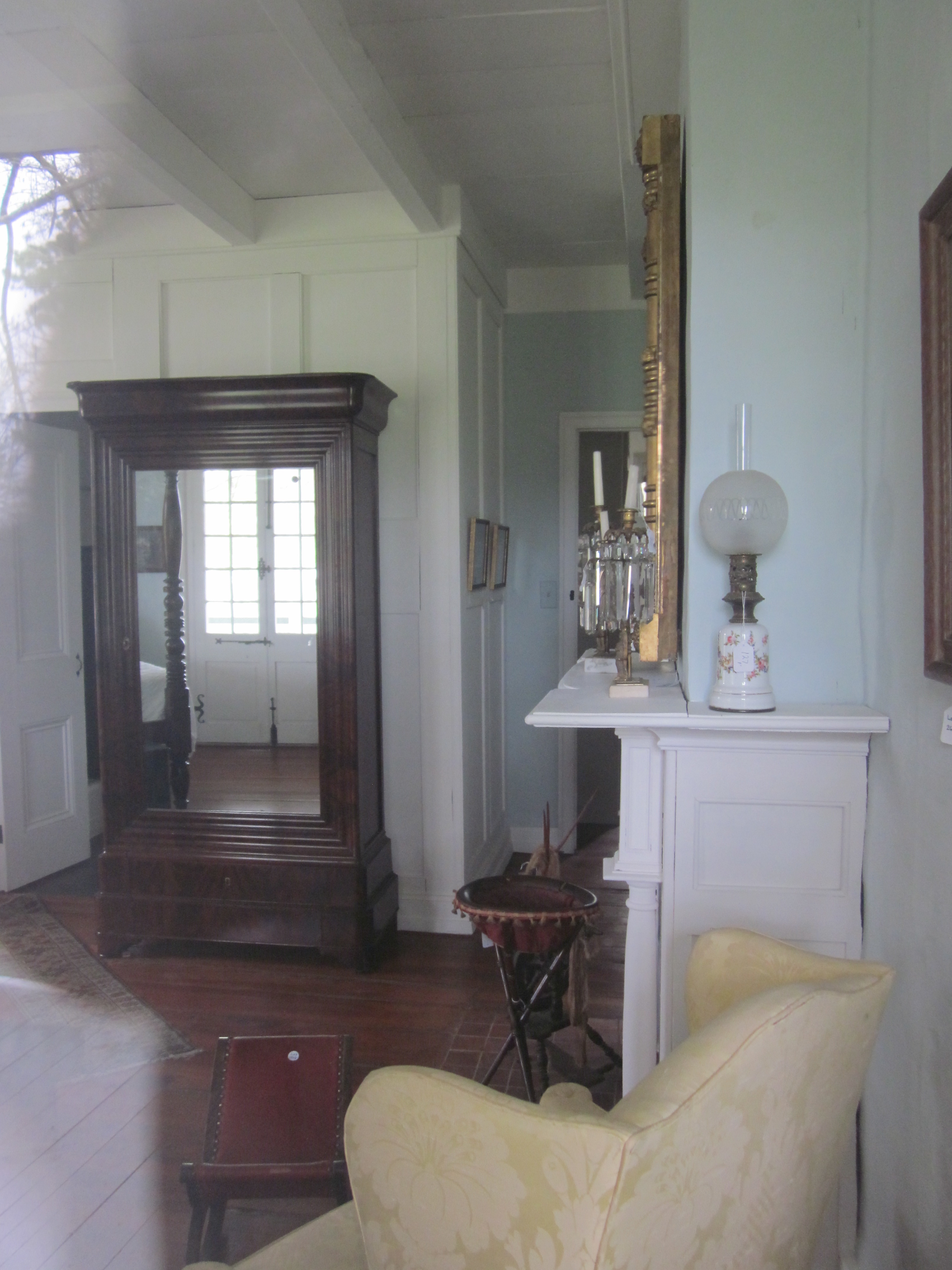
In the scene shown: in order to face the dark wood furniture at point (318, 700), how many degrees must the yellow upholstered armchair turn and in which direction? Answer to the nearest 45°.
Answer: approximately 45° to its right

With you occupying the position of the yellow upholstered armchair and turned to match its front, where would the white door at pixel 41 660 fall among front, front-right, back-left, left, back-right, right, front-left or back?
front

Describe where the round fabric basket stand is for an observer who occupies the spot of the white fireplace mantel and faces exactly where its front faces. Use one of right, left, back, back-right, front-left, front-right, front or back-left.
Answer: front-right

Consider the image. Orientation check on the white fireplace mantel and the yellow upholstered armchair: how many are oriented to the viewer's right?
0

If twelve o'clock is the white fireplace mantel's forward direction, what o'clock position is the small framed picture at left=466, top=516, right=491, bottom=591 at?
The small framed picture is roughly at 2 o'clock from the white fireplace mantel.

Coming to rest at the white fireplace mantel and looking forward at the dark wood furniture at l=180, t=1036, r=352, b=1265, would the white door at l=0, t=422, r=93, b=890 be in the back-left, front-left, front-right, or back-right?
front-right

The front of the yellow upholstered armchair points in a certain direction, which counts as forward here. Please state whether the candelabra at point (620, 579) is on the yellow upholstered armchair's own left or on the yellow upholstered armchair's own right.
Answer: on the yellow upholstered armchair's own right

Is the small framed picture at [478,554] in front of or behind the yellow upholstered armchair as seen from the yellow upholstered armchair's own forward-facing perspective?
in front

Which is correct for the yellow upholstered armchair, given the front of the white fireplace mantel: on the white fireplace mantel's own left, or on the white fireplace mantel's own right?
on the white fireplace mantel's own left

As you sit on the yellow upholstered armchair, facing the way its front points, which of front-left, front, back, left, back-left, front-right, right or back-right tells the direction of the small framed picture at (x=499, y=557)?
front-right

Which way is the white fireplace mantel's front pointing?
to the viewer's left

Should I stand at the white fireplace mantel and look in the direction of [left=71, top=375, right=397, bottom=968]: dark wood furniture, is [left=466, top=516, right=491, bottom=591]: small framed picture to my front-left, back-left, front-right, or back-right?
front-right

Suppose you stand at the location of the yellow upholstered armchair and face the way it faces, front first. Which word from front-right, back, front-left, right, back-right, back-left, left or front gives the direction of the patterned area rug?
front

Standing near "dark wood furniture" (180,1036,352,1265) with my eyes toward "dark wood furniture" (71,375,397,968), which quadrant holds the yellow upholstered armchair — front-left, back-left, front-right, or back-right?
back-right

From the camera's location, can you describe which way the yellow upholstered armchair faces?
facing away from the viewer and to the left of the viewer

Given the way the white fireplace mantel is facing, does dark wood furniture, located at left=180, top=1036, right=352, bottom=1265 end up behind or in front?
in front
